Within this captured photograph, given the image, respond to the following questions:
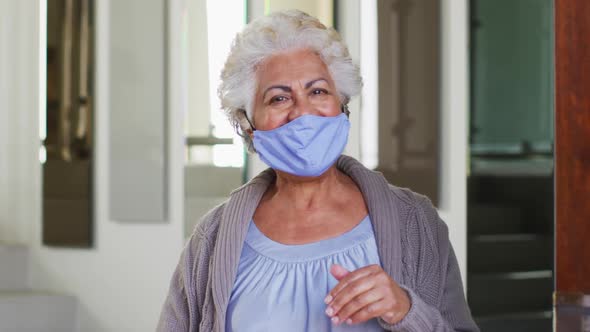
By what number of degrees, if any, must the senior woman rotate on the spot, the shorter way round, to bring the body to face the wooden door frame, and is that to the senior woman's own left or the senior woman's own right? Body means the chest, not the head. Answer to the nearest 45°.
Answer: approximately 45° to the senior woman's own left

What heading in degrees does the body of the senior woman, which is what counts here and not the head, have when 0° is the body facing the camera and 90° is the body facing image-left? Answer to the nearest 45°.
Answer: approximately 0°
